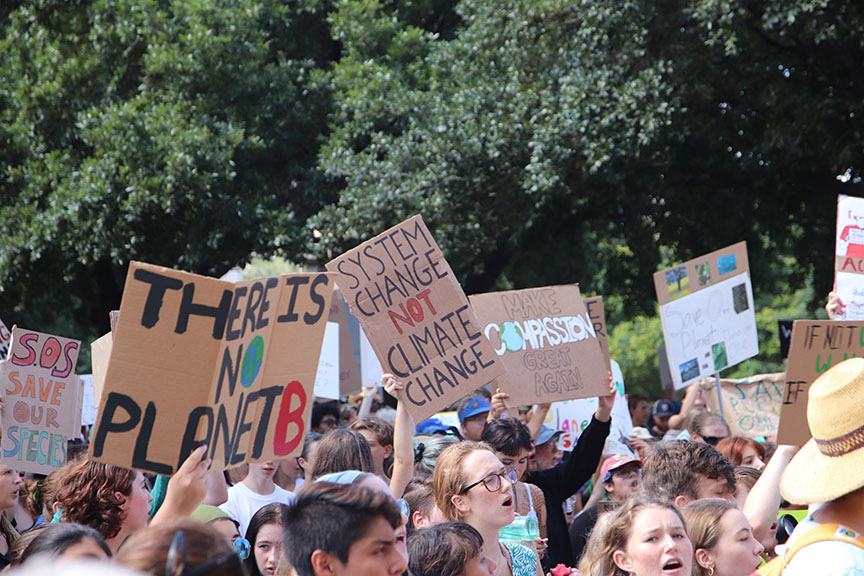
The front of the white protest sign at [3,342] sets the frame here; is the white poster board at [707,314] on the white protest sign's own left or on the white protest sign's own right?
on the white protest sign's own left

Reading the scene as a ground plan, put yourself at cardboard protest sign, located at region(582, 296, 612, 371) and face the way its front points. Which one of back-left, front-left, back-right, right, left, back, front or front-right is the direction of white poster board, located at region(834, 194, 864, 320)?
front-left

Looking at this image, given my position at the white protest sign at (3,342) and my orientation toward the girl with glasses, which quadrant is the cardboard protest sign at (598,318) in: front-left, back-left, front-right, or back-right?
front-left

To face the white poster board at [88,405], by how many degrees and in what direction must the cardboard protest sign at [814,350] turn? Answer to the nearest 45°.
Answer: approximately 90° to its right

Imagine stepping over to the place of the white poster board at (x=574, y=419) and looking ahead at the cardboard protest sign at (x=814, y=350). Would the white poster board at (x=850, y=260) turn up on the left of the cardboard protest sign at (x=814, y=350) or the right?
left

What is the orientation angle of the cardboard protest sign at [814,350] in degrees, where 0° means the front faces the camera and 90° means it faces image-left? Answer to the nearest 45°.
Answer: approximately 0°

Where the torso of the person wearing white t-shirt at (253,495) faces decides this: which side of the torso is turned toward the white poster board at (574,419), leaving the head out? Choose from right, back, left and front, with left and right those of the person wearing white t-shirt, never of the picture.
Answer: left

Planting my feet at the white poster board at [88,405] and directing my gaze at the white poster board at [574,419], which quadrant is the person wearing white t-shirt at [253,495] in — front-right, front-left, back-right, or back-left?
front-right

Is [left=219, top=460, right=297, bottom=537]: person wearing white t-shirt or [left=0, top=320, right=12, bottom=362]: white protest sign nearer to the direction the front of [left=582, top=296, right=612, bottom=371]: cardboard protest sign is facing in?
the person wearing white t-shirt

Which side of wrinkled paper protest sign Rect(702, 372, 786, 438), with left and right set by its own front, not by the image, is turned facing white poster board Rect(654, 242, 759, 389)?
front

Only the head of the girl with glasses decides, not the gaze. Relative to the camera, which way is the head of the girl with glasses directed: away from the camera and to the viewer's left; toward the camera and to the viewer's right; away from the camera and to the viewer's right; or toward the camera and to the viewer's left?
toward the camera and to the viewer's right

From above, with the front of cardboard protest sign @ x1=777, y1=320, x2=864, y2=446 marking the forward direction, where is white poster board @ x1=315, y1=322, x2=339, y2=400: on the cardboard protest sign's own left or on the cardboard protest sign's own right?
on the cardboard protest sign's own right

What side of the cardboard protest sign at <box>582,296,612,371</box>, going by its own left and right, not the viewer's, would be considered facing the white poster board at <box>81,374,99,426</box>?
right

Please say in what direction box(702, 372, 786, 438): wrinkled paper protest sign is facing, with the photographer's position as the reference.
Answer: facing the viewer

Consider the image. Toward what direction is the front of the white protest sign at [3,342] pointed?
toward the camera

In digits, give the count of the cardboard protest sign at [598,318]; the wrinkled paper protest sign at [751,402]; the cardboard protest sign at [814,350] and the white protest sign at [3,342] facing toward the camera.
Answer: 4

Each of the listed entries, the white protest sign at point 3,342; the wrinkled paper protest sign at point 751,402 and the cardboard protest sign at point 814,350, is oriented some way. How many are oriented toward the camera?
3
